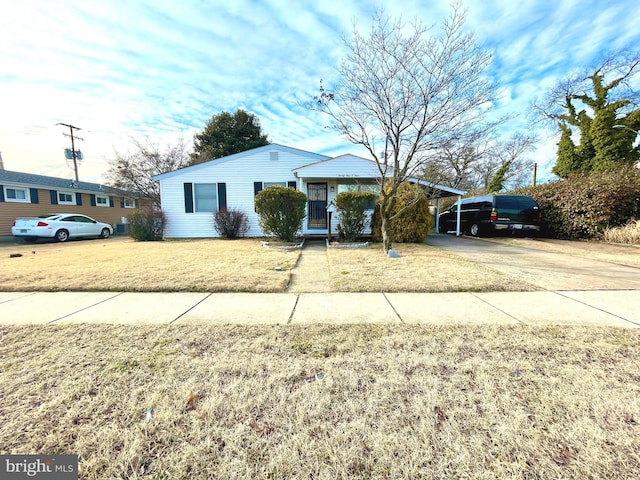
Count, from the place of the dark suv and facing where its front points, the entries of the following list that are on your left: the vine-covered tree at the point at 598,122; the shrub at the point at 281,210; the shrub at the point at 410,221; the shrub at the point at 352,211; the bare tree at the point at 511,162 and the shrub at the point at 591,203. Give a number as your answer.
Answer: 3

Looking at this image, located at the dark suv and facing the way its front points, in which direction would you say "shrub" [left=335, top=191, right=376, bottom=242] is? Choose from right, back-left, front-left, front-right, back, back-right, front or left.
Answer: left

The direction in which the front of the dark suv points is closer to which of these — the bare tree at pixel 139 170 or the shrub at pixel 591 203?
the bare tree

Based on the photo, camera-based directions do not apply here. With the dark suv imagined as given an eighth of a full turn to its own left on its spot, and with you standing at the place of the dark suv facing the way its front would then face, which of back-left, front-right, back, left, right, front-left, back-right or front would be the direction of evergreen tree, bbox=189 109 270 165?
front

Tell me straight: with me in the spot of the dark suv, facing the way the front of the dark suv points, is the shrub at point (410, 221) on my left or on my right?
on my left

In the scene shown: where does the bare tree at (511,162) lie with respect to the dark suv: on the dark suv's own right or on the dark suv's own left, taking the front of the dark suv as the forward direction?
on the dark suv's own right

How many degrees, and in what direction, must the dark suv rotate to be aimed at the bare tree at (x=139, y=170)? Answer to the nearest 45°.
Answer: approximately 45° to its left

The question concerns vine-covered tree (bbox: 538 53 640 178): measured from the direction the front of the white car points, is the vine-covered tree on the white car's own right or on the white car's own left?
on the white car's own right

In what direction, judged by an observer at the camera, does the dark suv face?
facing away from the viewer and to the left of the viewer

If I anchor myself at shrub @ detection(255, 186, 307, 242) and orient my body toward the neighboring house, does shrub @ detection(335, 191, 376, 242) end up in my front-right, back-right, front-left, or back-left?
back-right

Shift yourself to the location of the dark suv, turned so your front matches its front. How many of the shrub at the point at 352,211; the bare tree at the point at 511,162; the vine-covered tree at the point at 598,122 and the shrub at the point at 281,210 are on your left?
2

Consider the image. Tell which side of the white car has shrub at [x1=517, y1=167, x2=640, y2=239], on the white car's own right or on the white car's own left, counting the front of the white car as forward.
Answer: on the white car's own right
